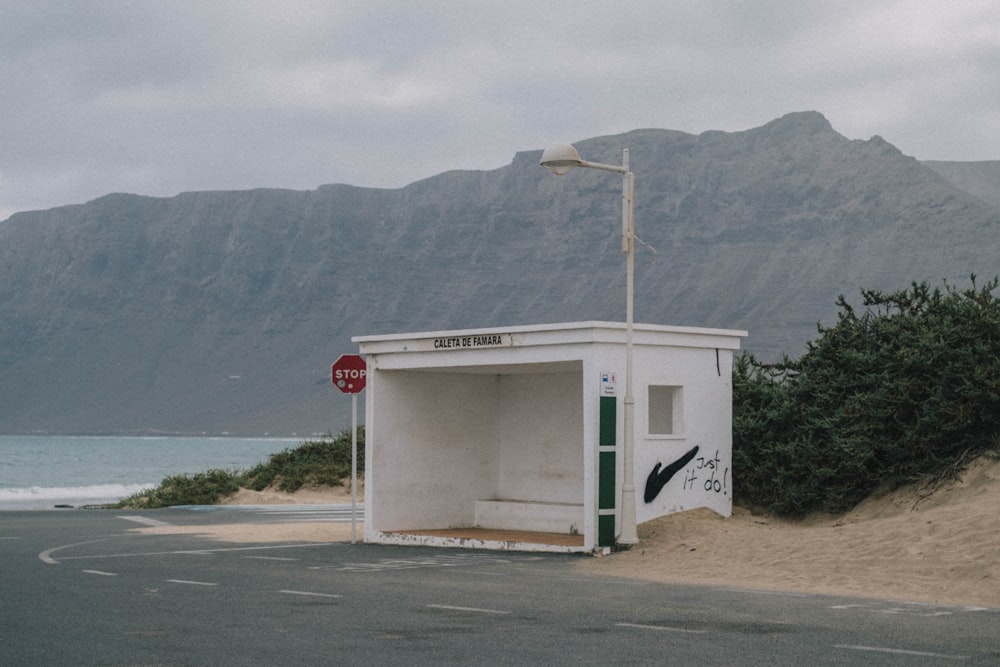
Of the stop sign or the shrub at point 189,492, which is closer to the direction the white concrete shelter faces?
the stop sign

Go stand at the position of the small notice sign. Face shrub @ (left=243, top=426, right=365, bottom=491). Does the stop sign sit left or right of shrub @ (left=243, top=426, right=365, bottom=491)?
left

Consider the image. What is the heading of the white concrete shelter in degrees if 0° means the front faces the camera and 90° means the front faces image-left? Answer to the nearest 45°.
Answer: approximately 45°

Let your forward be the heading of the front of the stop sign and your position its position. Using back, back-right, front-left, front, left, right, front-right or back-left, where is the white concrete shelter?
left

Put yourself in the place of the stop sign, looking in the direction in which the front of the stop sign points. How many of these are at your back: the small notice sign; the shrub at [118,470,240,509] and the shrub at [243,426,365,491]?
2

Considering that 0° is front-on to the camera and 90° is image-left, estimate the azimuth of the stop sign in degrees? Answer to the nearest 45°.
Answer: approximately 0°

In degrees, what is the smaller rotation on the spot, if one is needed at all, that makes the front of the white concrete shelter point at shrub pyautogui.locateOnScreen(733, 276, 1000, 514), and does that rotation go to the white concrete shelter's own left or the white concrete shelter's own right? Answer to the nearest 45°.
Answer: approximately 135° to the white concrete shelter's own left
